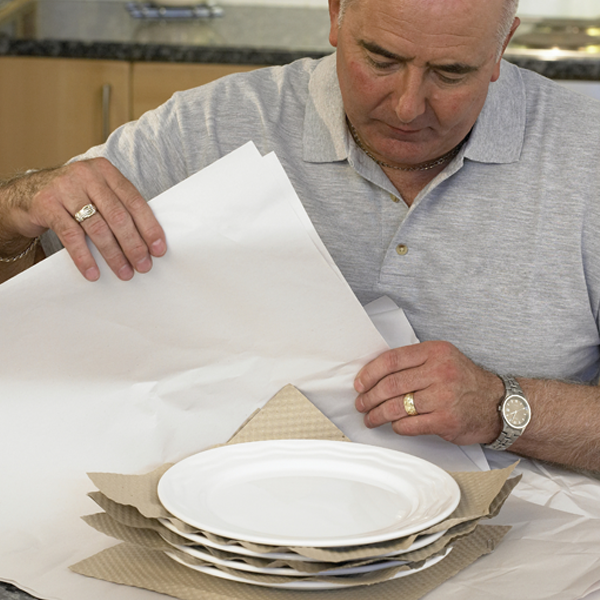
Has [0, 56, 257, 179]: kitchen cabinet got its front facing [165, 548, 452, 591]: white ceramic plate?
yes

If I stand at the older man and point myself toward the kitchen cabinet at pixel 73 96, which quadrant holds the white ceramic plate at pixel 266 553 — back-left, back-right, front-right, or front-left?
back-left

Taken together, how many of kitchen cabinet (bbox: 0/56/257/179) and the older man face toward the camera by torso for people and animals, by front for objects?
2

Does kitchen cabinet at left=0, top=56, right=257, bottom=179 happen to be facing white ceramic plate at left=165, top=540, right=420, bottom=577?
yes

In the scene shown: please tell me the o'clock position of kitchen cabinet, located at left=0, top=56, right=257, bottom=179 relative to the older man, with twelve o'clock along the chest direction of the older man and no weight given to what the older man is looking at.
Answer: The kitchen cabinet is roughly at 5 o'clock from the older man.

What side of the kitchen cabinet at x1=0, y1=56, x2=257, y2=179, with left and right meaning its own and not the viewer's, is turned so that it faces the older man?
front

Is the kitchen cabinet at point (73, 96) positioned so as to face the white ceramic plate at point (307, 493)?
yes

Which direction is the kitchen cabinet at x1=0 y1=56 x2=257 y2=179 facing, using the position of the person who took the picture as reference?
facing the viewer

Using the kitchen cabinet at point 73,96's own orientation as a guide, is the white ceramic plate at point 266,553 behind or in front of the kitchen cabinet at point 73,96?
in front

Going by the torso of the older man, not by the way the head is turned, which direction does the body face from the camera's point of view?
toward the camera

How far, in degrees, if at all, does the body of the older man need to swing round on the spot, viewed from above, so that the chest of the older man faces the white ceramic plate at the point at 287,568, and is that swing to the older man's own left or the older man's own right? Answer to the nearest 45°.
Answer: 0° — they already face it

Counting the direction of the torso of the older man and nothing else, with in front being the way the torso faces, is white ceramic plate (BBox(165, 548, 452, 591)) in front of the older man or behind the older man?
in front

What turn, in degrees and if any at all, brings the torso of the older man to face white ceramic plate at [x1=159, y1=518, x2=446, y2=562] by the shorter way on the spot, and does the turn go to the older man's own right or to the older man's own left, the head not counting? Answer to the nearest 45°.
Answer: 0° — they already face it
